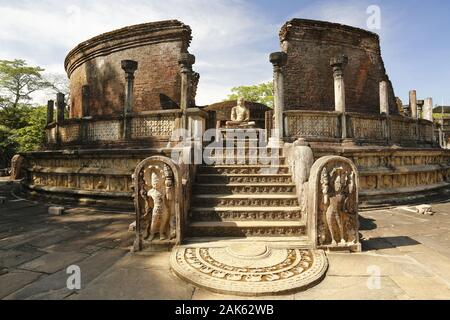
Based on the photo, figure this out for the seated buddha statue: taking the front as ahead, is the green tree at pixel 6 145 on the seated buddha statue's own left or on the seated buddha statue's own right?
on the seated buddha statue's own right

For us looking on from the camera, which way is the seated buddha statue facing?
facing the viewer

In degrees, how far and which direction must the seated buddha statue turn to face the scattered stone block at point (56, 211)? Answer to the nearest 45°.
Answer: approximately 45° to its right

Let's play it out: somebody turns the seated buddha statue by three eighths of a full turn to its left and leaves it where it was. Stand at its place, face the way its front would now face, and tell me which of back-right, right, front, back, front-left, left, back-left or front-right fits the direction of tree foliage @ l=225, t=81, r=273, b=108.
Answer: front-left

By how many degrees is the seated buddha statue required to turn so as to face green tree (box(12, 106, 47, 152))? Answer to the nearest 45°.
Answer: approximately 135° to its right

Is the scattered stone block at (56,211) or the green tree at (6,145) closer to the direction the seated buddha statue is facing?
the scattered stone block
